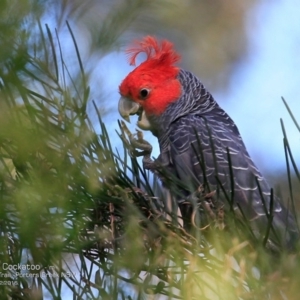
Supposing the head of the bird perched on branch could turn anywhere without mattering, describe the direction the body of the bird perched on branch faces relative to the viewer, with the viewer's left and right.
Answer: facing to the left of the viewer
